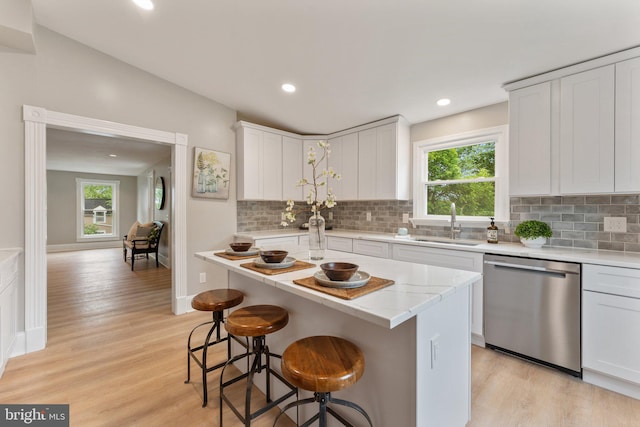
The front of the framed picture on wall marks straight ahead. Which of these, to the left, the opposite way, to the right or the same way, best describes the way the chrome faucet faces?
to the right

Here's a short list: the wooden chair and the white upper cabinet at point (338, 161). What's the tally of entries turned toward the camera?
1

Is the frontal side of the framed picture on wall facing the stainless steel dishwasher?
yes

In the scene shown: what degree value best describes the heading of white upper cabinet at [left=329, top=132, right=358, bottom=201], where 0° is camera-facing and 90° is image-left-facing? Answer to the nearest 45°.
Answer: approximately 45°

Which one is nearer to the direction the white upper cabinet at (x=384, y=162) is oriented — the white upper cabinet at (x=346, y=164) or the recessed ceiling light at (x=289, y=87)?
the recessed ceiling light

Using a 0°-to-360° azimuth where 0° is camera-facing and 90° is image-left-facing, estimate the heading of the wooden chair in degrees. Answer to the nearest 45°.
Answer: approximately 90°

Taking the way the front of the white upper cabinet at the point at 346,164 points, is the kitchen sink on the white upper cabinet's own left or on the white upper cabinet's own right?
on the white upper cabinet's own left
